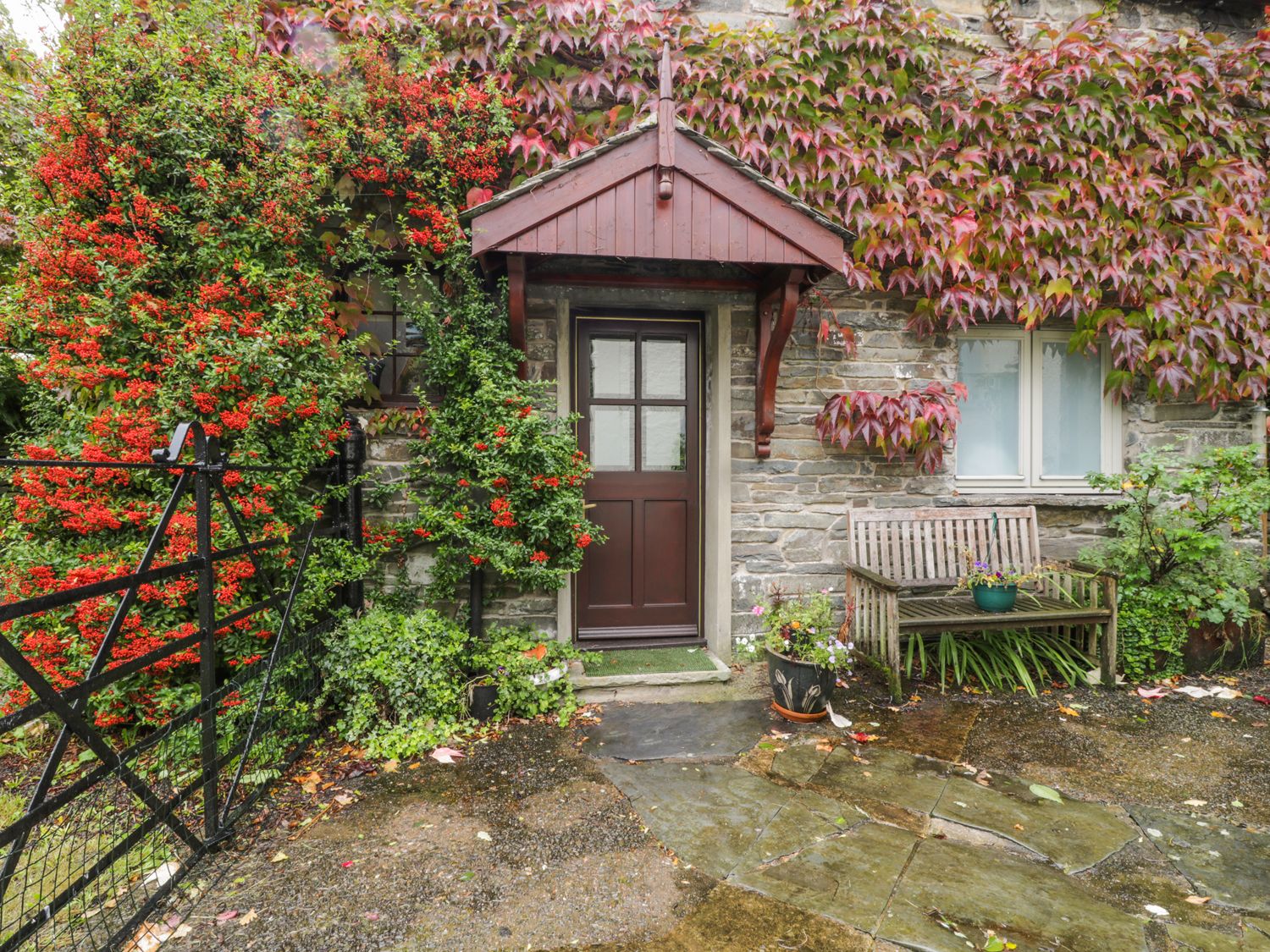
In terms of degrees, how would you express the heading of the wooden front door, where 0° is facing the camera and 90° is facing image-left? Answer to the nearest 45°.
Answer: approximately 0°

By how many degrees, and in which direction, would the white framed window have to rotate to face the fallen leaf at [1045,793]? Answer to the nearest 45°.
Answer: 0° — it already faces it

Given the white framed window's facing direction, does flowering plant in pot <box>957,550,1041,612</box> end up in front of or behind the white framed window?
in front

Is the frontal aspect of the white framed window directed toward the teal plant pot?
yes

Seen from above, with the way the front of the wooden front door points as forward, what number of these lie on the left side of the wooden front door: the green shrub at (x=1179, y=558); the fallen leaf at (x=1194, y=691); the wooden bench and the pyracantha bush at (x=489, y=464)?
3

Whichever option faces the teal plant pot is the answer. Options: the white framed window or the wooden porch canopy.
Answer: the white framed window

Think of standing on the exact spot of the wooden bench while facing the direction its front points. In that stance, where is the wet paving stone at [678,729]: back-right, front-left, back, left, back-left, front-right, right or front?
right

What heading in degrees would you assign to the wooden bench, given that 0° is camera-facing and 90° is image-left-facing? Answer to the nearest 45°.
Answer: approximately 315°

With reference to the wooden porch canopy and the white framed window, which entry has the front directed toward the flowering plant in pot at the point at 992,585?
the white framed window
